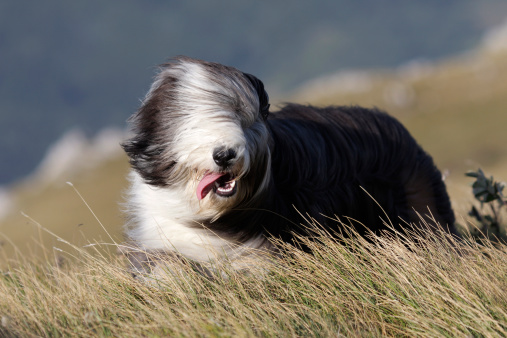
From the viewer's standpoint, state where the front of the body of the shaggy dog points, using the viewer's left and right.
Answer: facing the viewer and to the left of the viewer
